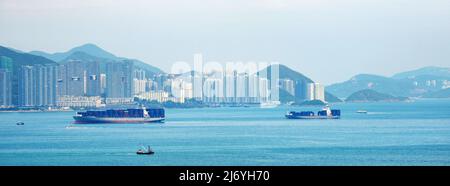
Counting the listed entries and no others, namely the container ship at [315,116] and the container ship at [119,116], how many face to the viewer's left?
2

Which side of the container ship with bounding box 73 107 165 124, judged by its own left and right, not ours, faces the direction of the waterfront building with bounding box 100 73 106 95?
right

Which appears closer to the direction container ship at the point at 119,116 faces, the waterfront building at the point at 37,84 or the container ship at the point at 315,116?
the waterfront building

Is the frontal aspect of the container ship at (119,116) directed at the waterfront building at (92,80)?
no

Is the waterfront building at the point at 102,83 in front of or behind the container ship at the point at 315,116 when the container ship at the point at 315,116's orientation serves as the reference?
in front

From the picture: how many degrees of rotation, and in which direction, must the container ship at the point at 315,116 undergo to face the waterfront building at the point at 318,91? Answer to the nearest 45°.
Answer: approximately 90° to its right

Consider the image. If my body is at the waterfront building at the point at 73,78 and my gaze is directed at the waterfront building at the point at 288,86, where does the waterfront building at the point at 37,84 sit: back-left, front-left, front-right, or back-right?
back-right

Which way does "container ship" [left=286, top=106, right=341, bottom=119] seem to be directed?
to the viewer's left

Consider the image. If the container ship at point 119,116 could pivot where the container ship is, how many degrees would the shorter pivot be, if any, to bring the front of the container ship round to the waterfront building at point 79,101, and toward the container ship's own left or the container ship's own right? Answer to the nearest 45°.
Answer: approximately 90° to the container ship's own right

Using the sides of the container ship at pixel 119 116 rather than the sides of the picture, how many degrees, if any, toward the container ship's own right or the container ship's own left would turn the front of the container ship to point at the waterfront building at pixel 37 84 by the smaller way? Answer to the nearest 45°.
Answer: approximately 45° to the container ship's own right

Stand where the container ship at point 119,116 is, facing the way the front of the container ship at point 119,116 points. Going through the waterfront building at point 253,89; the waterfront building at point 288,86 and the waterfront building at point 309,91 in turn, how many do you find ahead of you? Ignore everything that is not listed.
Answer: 0

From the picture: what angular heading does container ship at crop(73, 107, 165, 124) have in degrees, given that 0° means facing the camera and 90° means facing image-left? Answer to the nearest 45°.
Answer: approximately 90°
